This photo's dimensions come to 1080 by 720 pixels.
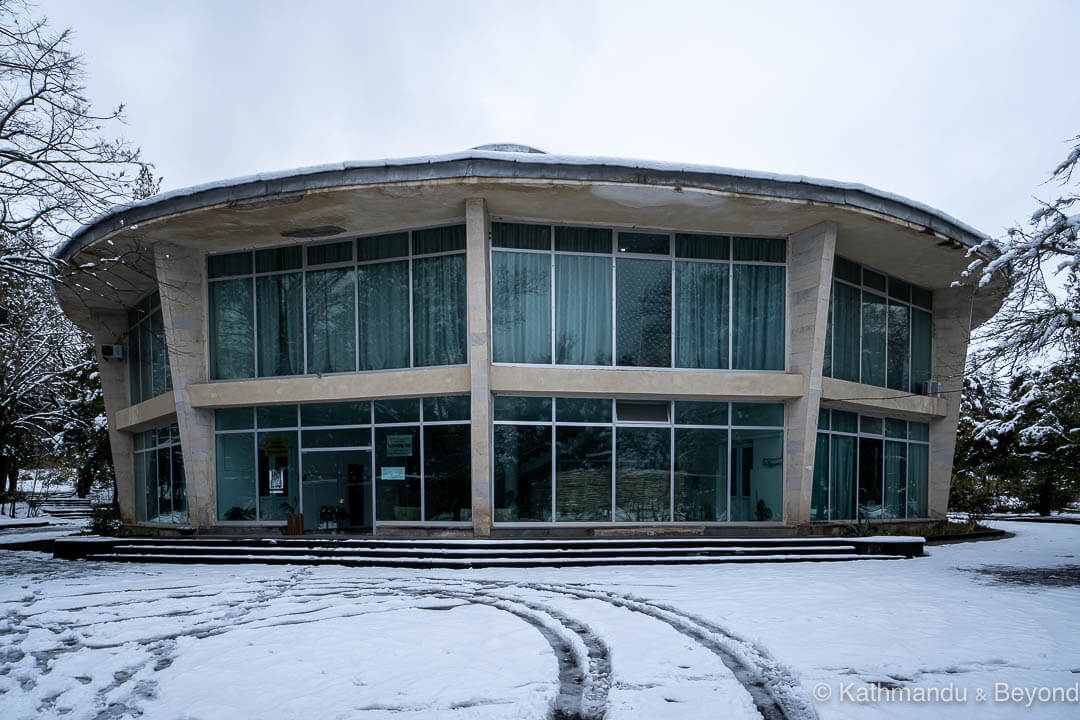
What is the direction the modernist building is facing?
toward the camera
